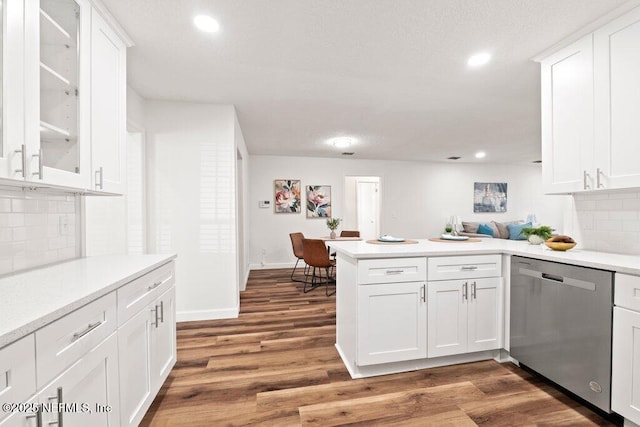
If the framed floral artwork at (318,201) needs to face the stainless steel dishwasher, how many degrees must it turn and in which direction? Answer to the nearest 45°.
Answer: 0° — it already faces it

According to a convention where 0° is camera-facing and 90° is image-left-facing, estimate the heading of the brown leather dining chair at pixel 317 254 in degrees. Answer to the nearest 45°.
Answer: approximately 225°

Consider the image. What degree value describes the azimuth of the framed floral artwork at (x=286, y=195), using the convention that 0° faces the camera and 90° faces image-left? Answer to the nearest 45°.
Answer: approximately 0°

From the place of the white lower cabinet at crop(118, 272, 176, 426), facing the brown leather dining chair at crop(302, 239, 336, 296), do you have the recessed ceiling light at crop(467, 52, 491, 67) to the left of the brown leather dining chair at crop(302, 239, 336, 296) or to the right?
right

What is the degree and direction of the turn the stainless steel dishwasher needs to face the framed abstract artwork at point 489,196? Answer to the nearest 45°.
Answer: approximately 135° to its right

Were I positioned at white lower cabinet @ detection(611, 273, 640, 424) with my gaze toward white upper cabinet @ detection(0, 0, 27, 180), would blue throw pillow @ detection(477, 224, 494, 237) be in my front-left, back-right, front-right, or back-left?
back-right

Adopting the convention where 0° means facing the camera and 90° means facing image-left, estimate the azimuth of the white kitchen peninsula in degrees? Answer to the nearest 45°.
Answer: approximately 315°

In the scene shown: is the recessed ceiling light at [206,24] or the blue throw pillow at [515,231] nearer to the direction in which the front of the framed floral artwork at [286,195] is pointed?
the recessed ceiling light

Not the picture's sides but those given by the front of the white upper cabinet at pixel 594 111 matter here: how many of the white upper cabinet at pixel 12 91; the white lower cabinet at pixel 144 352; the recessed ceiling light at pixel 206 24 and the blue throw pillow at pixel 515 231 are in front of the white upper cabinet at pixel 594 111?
3

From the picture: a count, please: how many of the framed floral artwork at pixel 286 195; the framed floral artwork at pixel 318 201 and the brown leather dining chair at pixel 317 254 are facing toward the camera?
2

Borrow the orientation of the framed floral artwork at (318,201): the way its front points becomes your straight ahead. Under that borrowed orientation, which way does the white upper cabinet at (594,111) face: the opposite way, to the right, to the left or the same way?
to the right
